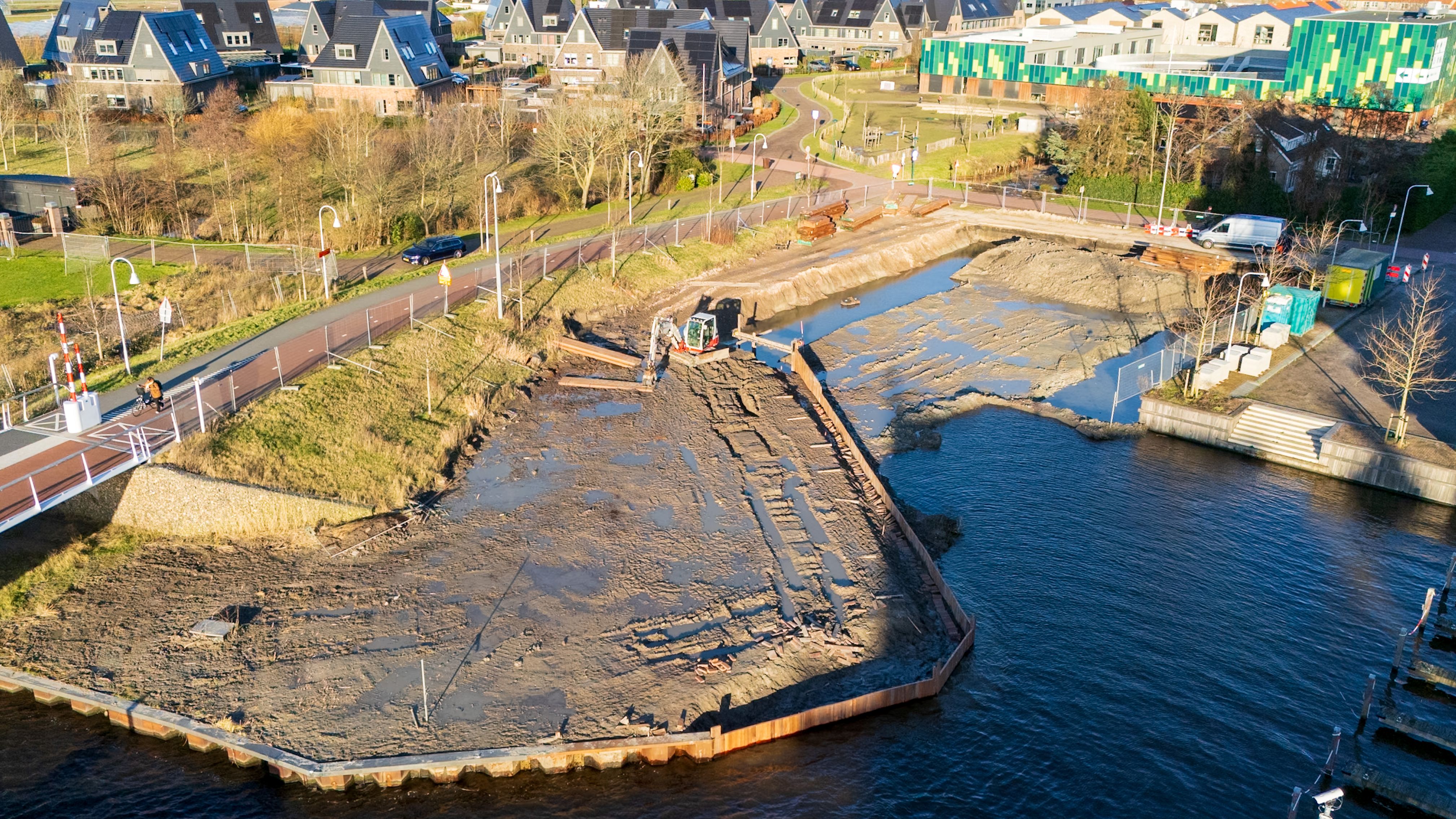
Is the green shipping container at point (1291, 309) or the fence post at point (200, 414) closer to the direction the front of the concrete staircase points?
the fence post

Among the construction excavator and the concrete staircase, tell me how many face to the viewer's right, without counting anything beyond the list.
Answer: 0

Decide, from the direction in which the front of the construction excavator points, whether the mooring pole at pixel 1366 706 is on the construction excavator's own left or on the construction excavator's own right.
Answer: on the construction excavator's own left

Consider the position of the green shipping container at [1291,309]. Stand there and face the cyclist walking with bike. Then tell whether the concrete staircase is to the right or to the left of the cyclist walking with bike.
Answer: left

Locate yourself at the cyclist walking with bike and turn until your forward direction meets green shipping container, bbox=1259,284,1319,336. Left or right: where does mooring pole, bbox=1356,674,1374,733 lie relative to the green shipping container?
right

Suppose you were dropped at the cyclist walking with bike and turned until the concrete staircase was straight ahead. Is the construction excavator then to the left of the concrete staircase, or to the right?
left

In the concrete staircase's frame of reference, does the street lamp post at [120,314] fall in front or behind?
in front

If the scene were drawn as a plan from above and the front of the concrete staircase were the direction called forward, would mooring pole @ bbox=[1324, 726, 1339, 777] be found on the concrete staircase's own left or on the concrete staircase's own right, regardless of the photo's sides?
on the concrete staircase's own left

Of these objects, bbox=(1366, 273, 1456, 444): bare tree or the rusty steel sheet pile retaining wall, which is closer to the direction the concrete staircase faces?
the rusty steel sheet pile retaining wall

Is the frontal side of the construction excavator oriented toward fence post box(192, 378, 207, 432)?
yes

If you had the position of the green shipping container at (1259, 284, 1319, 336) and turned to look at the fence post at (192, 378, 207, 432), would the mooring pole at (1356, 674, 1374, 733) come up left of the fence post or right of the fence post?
left

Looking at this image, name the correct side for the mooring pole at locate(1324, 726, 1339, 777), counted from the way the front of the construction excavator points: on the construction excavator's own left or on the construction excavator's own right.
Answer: on the construction excavator's own left

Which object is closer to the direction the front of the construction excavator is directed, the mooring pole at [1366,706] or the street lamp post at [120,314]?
the street lamp post

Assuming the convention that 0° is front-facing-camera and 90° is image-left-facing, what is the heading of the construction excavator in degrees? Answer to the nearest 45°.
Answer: approximately 45°
